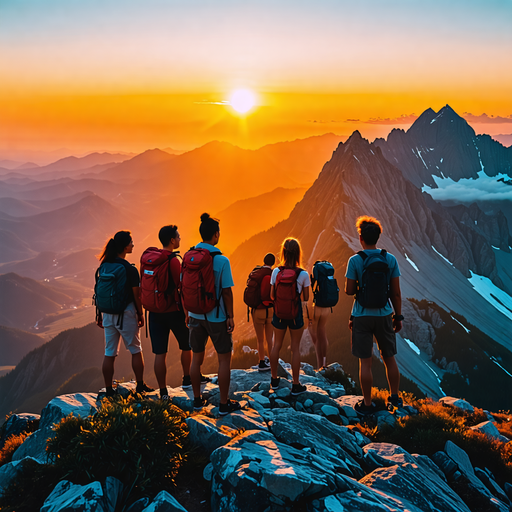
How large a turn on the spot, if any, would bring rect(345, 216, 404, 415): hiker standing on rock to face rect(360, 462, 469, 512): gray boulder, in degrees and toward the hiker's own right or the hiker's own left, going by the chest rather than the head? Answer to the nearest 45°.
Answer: approximately 180°

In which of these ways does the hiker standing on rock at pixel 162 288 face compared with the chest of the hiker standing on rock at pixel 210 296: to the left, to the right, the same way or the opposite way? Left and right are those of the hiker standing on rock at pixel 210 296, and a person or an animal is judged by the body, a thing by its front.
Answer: the same way

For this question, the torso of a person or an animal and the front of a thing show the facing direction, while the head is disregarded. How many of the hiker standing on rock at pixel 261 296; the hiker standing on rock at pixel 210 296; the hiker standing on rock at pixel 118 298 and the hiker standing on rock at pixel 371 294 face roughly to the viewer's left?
0

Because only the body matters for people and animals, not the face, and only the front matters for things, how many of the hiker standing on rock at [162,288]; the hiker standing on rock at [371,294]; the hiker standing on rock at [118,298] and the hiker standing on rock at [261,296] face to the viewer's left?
0

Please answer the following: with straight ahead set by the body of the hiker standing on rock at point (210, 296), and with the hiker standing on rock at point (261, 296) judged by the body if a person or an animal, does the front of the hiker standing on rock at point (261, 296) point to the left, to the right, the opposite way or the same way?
the same way

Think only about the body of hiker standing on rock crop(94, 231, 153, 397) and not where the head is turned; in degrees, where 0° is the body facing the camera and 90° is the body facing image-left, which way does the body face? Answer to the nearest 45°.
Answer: approximately 225°

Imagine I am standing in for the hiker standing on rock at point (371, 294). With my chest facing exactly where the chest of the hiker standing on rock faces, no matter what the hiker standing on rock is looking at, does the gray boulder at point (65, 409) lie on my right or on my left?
on my left

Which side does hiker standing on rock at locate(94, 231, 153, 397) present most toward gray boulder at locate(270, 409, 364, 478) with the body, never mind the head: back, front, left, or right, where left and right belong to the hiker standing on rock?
right

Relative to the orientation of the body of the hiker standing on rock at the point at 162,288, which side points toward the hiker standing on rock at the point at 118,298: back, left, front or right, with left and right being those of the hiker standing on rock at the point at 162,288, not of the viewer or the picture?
left

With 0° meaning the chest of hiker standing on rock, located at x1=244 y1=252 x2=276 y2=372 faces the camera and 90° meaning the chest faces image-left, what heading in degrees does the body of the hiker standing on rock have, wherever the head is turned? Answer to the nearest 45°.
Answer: approximately 225°

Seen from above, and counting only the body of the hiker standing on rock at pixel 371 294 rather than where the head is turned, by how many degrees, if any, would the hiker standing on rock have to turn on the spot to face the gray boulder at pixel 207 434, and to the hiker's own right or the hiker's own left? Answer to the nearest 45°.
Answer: approximately 135° to the hiker's own left

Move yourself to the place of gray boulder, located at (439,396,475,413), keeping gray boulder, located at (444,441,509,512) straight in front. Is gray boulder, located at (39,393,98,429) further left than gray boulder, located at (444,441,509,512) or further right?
right

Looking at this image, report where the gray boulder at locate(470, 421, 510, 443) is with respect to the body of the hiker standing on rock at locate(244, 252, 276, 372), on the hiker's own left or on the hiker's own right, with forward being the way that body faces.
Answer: on the hiker's own right

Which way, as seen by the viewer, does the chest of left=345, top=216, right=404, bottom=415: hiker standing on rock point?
away from the camera

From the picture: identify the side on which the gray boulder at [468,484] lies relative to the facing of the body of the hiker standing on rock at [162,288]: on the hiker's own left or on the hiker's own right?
on the hiker's own right
